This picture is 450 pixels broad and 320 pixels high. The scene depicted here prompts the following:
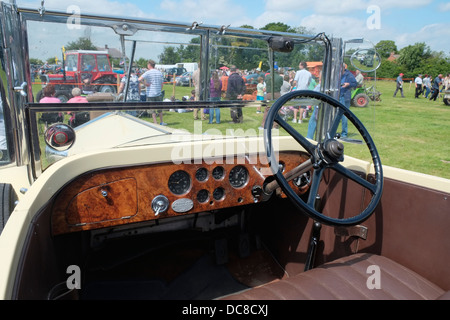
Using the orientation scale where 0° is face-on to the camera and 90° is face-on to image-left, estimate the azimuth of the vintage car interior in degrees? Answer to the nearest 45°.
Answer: approximately 135°

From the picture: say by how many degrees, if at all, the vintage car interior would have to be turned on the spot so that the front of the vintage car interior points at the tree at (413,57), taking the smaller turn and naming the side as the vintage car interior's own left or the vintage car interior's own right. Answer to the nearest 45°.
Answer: approximately 90° to the vintage car interior's own right
